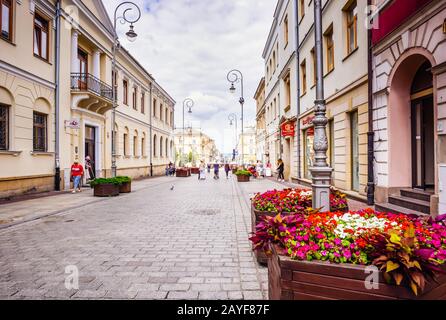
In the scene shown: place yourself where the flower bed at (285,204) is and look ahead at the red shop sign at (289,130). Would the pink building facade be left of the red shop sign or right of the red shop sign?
right

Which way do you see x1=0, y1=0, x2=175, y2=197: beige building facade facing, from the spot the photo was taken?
facing the viewer and to the right of the viewer

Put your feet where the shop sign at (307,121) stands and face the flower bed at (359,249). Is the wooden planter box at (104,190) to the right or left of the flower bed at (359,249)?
right

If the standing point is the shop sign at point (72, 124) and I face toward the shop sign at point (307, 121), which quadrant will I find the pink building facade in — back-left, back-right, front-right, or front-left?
front-right

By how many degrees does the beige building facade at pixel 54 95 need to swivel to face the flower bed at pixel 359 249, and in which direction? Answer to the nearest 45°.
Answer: approximately 45° to its right

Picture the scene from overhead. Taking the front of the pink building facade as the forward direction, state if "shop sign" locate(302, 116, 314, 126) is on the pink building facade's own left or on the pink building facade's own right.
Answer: on the pink building facade's own right

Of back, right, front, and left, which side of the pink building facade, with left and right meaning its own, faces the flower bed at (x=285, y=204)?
front

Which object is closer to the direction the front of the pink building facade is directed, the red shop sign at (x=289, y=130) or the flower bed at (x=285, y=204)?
the flower bed

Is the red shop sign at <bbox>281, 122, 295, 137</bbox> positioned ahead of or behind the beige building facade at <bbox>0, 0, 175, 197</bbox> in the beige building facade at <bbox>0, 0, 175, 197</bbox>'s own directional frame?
ahead

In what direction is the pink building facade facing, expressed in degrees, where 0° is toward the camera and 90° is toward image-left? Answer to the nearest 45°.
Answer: approximately 45°

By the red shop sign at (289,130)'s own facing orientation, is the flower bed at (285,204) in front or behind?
in front

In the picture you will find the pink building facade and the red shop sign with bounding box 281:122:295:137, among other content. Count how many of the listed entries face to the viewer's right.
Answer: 0

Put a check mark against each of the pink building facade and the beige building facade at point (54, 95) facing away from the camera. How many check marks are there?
0
